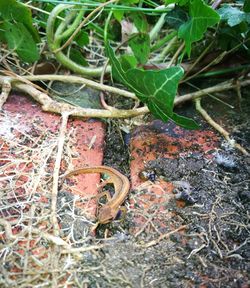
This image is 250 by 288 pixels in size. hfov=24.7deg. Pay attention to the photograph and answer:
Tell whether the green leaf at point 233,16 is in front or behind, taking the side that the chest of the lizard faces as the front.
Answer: behind

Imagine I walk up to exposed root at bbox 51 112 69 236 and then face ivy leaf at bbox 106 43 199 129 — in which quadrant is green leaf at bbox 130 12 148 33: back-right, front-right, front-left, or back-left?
front-left

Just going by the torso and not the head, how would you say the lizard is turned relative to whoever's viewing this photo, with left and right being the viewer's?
facing the viewer and to the left of the viewer

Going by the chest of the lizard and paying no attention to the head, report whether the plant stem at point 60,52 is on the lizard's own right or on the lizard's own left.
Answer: on the lizard's own right

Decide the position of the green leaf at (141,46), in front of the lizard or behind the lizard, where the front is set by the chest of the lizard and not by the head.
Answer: behind

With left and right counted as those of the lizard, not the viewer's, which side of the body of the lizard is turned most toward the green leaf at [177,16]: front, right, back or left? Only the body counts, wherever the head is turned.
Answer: back

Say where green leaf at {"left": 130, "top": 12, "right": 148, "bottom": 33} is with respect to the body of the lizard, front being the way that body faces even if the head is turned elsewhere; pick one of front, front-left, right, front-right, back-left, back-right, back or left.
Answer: back-right
